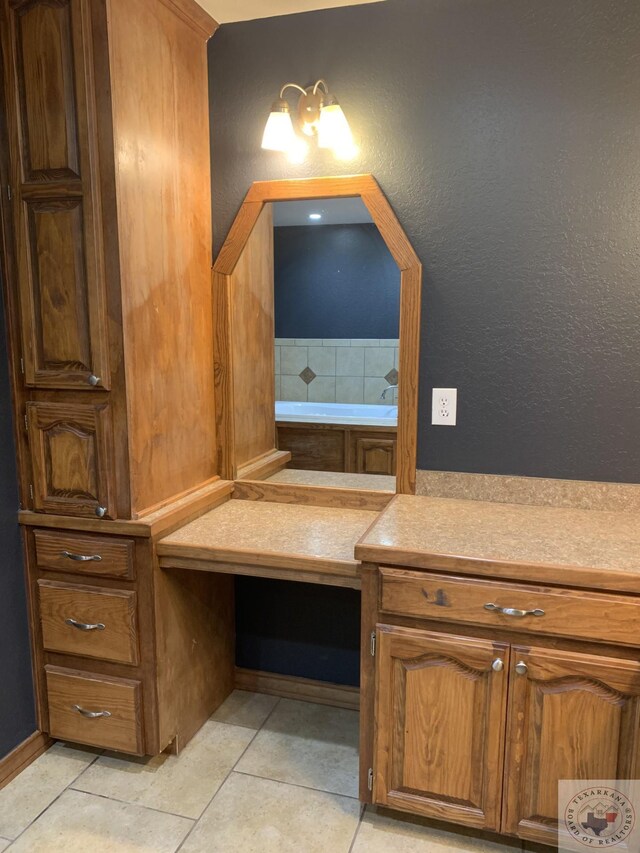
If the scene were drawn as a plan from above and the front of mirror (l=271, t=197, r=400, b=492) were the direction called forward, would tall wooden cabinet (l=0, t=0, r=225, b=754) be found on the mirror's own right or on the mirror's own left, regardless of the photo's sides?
on the mirror's own right

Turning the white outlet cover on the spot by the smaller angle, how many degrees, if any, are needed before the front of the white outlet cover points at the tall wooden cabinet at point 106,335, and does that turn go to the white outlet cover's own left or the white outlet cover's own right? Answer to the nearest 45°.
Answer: approximately 90° to the white outlet cover's own right

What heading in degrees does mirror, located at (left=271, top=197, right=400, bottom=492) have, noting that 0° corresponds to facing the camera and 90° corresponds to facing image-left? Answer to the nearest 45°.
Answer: approximately 0°

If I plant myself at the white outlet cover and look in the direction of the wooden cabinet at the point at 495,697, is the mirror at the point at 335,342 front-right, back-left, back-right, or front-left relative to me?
back-right

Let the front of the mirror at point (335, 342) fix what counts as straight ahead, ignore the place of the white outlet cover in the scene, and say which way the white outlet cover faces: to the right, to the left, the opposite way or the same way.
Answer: the same way

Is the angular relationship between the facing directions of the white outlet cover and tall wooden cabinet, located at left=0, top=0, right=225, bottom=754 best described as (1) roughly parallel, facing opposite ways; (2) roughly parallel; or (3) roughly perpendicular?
roughly parallel

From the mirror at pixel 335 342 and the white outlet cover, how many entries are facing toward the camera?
2

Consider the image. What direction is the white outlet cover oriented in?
toward the camera
